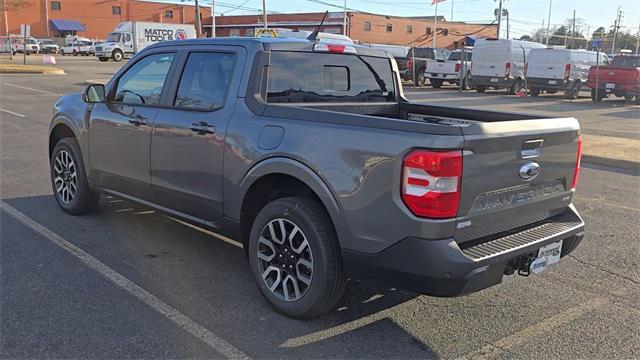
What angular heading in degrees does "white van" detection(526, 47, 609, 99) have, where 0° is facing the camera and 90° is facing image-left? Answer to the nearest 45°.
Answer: approximately 225°

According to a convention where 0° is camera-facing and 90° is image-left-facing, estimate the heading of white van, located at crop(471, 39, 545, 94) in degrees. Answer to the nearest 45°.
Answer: approximately 225°

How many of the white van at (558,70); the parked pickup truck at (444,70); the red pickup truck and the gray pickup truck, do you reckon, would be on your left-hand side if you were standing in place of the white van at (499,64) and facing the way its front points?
1

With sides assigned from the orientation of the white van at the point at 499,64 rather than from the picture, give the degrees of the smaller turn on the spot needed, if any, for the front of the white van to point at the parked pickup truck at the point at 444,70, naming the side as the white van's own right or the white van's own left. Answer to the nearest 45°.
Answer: approximately 90° to the white van's own left

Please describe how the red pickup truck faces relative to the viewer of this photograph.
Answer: facing away from the viewer and to the right of the viewer

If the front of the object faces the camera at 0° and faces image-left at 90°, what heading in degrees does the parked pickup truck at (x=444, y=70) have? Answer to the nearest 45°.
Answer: approximately 225°

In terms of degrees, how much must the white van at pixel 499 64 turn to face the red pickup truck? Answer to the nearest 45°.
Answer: approximately 90° to its right

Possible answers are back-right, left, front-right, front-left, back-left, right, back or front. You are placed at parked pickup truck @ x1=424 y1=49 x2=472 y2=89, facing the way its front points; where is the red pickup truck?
right

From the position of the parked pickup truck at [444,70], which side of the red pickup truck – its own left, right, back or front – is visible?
left

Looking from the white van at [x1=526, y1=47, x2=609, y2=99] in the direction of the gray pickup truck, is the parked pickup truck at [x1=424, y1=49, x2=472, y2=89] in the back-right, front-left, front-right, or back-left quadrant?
back-right

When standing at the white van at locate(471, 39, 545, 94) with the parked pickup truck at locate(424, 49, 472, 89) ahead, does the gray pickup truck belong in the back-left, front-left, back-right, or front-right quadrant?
back-left
